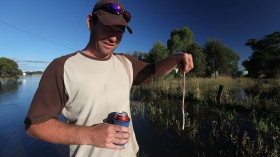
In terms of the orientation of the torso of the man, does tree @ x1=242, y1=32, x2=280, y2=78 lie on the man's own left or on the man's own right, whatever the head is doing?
on the man's own left

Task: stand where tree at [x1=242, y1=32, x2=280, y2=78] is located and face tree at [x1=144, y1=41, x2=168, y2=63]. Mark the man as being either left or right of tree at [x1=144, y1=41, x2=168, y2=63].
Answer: left

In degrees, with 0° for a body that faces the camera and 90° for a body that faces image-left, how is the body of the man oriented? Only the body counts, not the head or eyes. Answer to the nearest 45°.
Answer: approximately 315°

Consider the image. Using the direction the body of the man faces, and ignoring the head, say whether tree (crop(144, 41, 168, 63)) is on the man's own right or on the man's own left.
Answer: on the man's own left
